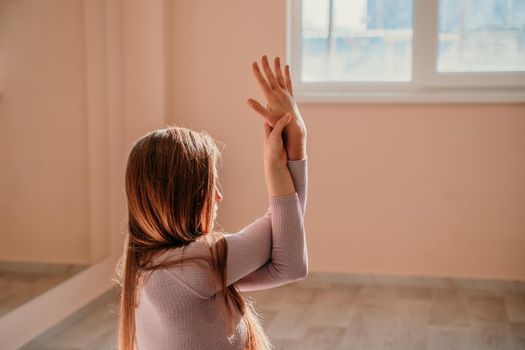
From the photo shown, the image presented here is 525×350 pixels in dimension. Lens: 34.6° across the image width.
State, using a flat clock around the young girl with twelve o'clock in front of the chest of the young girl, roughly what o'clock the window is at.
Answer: The window is roughly at 11 o'clock from the young girl.

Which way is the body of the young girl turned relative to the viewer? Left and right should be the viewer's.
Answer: facing away from the viewer and to the right of the viewer

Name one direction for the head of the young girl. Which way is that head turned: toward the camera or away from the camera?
away from the camera
